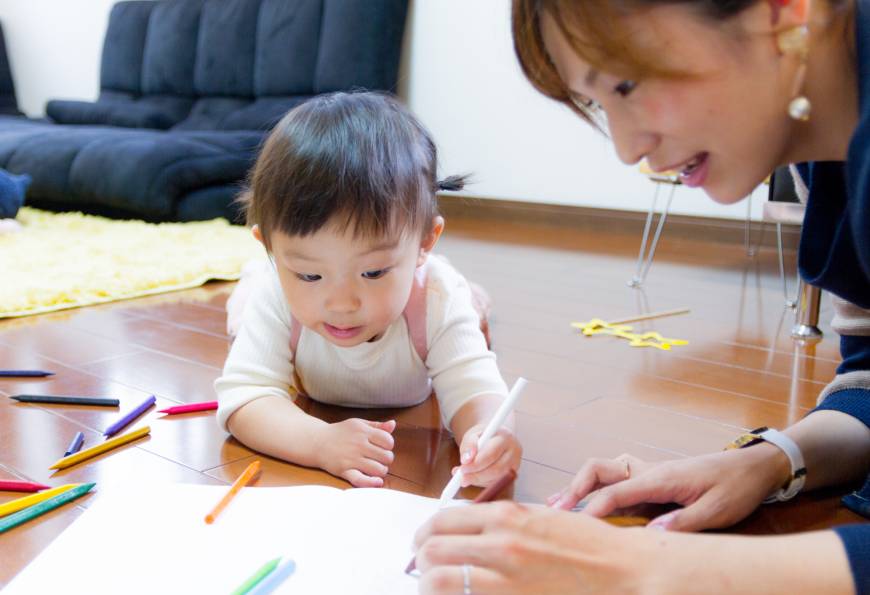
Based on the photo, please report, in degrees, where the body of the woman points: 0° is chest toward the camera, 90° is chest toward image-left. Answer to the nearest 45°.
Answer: approximately 90°

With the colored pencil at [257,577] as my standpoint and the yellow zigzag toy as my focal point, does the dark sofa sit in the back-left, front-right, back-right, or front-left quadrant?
front-left

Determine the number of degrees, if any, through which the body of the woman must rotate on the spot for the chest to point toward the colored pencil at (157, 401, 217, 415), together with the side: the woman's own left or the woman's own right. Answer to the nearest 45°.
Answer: approximately 45° to the woman's own right

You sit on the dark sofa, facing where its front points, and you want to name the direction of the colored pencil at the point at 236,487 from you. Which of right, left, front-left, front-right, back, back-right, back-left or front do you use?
front-left

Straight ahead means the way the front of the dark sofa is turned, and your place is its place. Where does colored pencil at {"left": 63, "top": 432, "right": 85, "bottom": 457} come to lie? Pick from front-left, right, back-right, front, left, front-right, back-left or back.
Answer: front-left

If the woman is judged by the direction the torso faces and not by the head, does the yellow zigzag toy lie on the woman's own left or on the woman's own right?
on the woman's own right

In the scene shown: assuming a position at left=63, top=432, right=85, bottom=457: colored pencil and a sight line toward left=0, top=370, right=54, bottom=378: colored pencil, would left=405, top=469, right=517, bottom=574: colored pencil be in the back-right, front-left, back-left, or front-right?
back-right

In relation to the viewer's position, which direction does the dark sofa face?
facing the viewer and to the left of the viewer

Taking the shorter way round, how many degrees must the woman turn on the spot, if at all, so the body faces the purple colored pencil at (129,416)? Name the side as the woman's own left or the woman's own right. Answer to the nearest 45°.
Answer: approximately 45° to the woman's own right

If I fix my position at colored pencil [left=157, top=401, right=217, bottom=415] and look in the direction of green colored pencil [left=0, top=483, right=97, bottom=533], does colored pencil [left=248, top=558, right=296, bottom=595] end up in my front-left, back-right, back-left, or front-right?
front-left

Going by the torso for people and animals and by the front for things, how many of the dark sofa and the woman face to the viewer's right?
0

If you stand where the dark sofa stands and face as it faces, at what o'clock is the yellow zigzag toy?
The yellow zigzag toy is roughly at 10 o'clock from the dark sofa.

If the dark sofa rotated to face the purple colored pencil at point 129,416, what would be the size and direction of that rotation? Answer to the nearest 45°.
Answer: approximately 45° to its left
